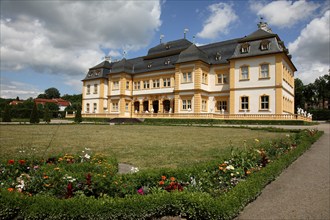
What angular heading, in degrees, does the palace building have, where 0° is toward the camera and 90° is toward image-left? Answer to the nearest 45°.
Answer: approximately 45°

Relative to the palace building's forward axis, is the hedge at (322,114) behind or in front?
behind
